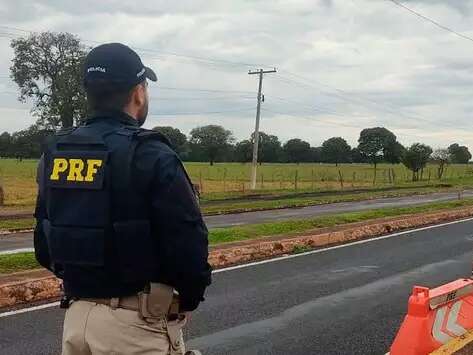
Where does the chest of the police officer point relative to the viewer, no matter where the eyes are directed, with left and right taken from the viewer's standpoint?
facing away from the viewer and to the right of the viewer

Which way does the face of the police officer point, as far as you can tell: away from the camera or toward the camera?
away from the camera

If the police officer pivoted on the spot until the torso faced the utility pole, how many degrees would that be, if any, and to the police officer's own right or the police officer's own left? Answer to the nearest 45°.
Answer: approximately 45° to the police officer's own left
